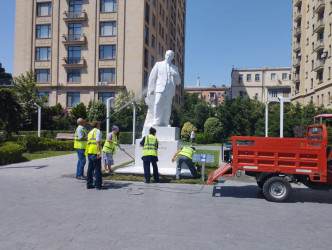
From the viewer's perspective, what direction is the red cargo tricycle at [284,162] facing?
to the viewer's right

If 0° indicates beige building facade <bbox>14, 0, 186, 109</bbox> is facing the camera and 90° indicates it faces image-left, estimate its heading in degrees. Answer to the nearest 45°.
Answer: approximately 0°

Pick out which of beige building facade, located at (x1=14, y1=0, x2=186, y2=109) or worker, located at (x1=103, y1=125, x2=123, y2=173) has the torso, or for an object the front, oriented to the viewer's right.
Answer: the worker

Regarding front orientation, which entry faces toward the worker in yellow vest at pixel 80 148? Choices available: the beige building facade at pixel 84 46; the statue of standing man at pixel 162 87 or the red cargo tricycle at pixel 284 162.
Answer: the beige building facade

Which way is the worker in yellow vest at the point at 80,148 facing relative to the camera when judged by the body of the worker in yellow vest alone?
to the viewer's right

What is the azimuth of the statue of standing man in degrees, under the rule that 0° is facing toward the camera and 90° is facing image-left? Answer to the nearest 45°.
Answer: approximately 315°

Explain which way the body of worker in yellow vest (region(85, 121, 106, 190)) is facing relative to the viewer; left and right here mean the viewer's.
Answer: facing away from the viewer and to the right of the viewer

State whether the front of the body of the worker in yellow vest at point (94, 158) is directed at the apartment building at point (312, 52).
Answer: yes

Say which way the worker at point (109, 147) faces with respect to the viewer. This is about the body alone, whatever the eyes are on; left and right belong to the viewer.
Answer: facing to the right of the viewer

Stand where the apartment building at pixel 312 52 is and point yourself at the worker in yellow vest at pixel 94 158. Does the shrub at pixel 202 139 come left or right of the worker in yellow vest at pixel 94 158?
right

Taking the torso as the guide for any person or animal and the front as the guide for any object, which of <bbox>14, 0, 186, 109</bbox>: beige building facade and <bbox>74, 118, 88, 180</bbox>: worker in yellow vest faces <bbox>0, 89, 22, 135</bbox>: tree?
the beige building facade

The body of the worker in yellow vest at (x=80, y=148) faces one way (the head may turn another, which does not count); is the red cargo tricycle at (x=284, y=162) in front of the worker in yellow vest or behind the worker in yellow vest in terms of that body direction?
in front

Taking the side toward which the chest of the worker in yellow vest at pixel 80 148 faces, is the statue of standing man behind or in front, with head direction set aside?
in front

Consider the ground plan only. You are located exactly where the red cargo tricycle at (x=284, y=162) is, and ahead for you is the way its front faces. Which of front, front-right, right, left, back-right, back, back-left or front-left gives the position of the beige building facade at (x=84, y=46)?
back-left

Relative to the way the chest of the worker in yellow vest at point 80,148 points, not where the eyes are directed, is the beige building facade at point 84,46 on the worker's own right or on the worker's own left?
on the worker's own left
